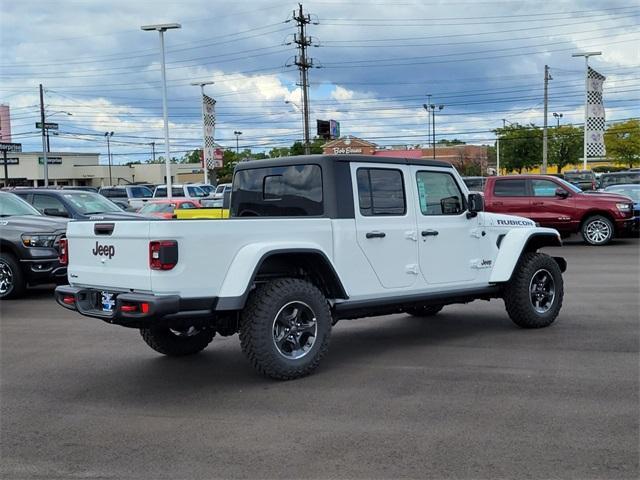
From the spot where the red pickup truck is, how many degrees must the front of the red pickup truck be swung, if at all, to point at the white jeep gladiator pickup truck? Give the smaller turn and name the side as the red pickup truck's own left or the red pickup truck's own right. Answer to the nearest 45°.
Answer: approximately 90° to the red pickup truck's own right

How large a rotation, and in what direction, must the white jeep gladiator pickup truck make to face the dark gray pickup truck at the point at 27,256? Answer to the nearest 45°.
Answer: approximately 90° to its left

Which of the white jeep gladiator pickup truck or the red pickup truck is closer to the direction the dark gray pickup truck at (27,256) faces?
the white jeep gladiator pickup truck

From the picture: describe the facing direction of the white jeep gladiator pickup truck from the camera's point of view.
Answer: facing away from the viewer and to the right of the viewer

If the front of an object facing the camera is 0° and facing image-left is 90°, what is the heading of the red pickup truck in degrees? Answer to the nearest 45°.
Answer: approximately 270°

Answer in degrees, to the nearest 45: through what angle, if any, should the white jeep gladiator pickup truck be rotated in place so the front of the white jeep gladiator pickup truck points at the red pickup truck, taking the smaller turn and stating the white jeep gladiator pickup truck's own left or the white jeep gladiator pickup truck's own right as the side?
0° — it already faces it

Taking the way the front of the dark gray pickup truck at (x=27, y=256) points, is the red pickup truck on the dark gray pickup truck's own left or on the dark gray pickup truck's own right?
on the dark gray pickup truck's own left

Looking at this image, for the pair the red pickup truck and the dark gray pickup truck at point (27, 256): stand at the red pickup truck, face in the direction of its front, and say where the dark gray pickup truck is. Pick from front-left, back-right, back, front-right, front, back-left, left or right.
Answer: back-right

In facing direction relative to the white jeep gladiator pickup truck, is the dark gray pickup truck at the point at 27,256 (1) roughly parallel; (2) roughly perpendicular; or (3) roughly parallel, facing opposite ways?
roughly perpendicular
